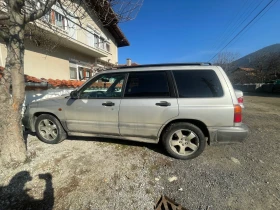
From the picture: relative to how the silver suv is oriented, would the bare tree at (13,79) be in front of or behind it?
in front

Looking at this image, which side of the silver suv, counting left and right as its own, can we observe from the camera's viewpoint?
left
